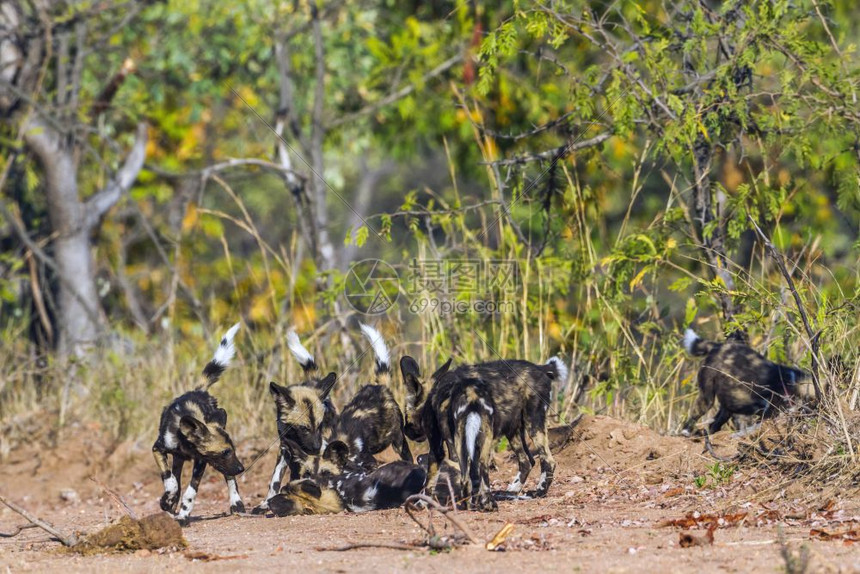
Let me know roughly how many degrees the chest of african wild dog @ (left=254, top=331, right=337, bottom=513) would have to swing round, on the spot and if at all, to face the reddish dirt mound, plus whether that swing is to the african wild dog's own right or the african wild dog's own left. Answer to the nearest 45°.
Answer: approximately 90° to the african wild dog's own left

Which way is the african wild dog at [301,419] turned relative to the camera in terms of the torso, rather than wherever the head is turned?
toward the camera

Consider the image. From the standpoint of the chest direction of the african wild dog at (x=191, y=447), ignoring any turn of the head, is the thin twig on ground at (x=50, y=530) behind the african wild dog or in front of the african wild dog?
in front

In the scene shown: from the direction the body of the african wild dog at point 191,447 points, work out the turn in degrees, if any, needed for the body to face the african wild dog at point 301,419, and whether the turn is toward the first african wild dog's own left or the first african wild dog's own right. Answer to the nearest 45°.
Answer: approximately 90° to the first african wild dog's own left

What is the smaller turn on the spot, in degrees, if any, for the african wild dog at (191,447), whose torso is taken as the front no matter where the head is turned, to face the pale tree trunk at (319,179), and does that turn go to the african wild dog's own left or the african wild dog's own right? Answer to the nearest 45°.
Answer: approximately 180°

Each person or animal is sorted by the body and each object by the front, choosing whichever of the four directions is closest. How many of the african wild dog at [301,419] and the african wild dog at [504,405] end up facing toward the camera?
1

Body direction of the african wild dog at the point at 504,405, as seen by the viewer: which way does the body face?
to the viewer's left

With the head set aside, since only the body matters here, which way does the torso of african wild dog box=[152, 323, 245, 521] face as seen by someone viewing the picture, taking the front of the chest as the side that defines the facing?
toward the camera

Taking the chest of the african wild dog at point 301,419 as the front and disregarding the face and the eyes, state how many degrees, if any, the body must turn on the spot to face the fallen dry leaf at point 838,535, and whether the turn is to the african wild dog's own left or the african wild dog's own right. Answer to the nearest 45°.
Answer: approximately 45° to the african wild dog's own left

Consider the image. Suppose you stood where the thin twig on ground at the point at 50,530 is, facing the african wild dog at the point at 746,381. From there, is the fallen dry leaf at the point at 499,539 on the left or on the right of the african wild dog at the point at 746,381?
right

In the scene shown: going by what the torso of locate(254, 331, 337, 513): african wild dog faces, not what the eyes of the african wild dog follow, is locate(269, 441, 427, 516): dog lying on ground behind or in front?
in front

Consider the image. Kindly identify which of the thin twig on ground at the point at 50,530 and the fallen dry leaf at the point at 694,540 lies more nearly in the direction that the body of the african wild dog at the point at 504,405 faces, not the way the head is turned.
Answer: the thin twig on ground
